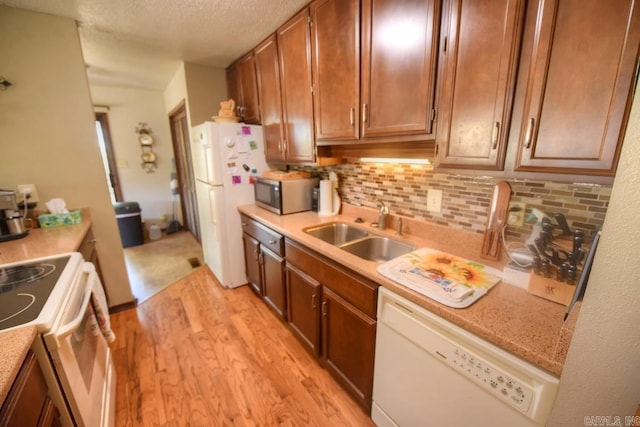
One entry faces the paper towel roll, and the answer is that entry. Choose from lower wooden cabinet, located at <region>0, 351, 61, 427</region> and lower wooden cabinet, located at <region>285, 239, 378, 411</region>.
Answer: lower wooden cabinet, located at <region>0, 351, 61, 427</region>

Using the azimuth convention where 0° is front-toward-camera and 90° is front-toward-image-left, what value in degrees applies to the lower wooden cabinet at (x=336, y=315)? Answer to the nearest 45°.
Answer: approximately 45°

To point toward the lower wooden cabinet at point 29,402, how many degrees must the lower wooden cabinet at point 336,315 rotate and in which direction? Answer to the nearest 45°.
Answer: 0° — it already faces it

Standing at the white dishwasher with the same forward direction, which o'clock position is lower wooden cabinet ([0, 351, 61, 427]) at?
The lower wooden cabinet is roughly at 12 o'clock from the white dishwasher.

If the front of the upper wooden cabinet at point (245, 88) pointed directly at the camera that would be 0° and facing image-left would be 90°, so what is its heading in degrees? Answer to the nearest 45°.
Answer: approximately 90°

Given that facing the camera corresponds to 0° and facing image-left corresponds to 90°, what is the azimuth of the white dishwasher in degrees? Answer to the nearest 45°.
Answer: approximately 45°

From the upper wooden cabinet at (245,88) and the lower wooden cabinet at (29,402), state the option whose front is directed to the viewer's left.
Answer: the upper wooden cabinet

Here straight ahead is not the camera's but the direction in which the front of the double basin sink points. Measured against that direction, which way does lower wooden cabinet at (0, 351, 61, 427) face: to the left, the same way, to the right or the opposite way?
the opposite way

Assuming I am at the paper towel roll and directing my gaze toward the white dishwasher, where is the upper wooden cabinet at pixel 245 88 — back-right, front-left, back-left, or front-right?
back-right

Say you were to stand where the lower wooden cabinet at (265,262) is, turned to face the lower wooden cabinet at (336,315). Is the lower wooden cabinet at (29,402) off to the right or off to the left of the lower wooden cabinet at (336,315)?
right

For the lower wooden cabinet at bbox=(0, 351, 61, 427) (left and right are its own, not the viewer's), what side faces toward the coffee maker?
left
